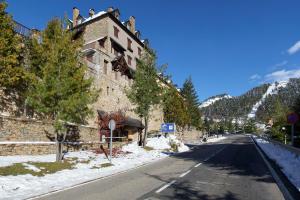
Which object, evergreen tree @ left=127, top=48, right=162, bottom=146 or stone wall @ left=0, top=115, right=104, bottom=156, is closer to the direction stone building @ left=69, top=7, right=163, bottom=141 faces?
the evergreen tree

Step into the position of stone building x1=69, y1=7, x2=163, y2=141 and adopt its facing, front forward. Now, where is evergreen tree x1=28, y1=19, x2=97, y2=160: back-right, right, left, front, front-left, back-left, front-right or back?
front-right

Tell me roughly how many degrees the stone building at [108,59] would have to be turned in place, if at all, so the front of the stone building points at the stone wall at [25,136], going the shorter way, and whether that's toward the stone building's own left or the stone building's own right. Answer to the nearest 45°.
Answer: approximately 45° to the stone building's own right

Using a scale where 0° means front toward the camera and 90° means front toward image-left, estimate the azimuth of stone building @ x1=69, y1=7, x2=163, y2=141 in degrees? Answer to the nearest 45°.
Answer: approximately 315°

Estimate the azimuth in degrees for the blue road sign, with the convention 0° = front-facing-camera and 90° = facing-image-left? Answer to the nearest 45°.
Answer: approximately 0°
